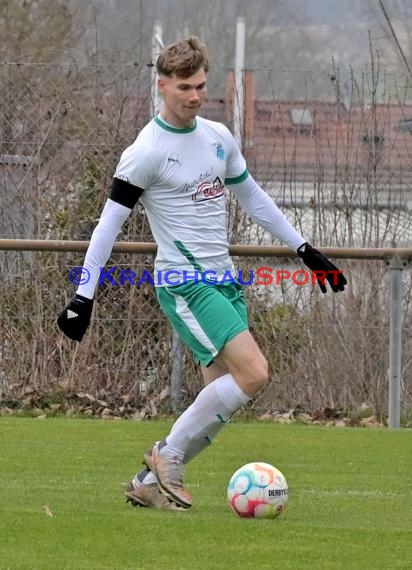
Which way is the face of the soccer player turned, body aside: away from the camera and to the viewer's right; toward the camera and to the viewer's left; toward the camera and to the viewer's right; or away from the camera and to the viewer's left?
toward the camera and to the viewer's right

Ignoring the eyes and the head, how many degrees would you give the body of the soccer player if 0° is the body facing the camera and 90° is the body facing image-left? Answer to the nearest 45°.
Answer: approximately 315°
